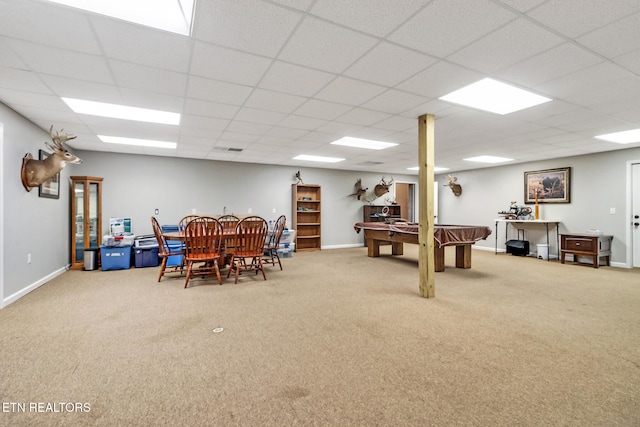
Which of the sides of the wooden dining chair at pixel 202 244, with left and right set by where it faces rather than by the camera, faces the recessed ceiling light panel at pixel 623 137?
right

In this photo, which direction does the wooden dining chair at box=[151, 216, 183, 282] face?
to the viewer's right

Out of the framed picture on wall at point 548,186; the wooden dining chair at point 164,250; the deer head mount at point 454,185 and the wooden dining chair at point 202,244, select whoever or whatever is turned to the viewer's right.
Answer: the wooden dining chair at point 164,250

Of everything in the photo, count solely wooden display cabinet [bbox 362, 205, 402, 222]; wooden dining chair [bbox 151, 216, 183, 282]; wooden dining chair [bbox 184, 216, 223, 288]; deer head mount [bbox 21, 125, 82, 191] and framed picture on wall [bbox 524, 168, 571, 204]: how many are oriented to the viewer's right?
2

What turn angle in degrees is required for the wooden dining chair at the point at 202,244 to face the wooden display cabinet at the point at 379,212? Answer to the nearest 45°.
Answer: approximately 45° to its right

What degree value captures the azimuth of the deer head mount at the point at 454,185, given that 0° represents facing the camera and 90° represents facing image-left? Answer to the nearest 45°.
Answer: approximately 45°

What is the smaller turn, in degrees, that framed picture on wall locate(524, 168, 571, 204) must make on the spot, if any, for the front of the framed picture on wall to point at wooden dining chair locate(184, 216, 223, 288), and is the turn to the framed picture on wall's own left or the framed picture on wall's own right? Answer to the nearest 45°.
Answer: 0° — it already faces it

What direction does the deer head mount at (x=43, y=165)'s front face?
to the viewer's right

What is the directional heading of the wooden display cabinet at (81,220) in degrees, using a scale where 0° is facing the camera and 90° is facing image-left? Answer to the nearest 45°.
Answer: approximately 315°

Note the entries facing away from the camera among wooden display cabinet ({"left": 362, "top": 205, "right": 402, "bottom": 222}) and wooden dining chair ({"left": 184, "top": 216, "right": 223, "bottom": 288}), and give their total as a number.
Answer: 1

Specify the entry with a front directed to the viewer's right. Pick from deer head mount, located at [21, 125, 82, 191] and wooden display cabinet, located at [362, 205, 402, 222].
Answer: the deer head mount
